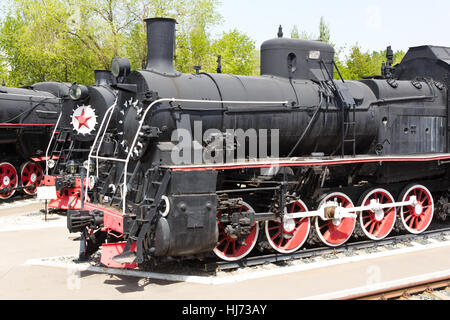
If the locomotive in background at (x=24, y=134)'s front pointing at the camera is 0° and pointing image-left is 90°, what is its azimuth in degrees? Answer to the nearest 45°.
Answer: approximately 45°

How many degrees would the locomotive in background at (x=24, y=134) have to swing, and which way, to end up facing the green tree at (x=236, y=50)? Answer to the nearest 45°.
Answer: approximately 180°

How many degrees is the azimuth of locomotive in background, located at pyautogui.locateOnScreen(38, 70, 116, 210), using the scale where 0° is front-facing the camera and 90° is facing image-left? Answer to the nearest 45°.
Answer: approximately 45°

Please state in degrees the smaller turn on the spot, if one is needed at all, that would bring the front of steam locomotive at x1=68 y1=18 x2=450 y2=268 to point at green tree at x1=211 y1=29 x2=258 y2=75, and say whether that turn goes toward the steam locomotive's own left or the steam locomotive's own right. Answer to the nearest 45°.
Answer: approximately 135° to the steam locomotive's own right

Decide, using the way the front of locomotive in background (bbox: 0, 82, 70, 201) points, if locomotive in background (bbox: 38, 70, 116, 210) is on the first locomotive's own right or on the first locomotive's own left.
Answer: on the first locomotive's own left

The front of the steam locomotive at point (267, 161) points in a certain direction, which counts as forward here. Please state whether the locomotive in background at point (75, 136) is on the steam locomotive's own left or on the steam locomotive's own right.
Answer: on the steam locomotive's own right

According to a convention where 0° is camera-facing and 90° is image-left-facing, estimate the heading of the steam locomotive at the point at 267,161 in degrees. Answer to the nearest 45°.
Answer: approximately 45°

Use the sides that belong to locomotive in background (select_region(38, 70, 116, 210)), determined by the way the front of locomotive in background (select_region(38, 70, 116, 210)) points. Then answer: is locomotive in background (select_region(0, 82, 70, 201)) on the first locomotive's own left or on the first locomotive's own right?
on the first locomotive's own right

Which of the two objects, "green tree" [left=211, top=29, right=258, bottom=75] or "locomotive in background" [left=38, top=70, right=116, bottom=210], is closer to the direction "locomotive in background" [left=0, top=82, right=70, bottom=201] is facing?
the locomotive in background

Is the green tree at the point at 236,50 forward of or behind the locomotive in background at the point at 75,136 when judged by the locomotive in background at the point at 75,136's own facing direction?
behind
